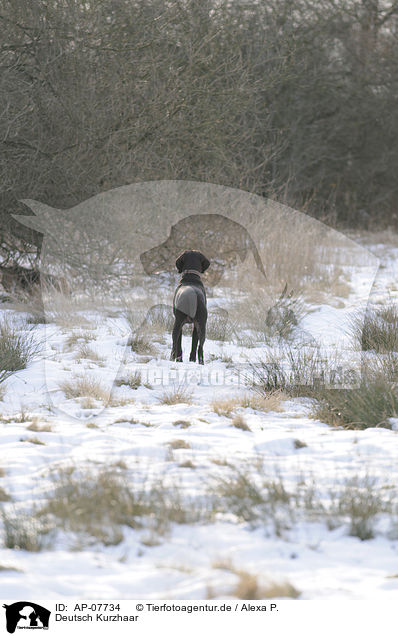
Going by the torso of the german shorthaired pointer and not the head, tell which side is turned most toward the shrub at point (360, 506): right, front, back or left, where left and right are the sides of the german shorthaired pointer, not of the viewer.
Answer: back

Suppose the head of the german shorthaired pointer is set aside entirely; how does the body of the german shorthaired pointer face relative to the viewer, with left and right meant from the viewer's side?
facing away from the viewer

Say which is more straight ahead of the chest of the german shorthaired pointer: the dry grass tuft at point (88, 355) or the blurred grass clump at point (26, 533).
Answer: the dry grass tuft

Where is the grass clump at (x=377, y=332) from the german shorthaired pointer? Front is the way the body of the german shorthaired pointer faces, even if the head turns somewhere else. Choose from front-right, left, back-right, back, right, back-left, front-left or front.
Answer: front-right

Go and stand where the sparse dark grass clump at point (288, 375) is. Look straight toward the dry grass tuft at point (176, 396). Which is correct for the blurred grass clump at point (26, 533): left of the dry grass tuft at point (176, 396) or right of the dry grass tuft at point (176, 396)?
left

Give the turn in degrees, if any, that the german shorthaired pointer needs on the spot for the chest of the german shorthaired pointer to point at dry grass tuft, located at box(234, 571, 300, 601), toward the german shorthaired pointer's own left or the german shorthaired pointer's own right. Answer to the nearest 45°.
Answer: approximately 180°

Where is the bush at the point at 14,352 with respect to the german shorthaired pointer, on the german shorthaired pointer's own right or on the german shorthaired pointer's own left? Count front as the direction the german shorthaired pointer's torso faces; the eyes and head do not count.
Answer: on the german shorthaired pointer's own left

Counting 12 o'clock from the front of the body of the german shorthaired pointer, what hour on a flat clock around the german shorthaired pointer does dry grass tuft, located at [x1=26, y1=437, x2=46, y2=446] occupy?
The dry grass tuft is roughly at 7 o'clock from the german shorthaired pointer.

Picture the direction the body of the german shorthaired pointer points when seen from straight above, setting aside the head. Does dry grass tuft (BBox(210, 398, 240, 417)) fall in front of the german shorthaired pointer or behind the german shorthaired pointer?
behind

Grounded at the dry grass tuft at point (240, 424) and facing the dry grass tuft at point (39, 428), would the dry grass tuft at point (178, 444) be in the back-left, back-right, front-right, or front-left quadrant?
front-left

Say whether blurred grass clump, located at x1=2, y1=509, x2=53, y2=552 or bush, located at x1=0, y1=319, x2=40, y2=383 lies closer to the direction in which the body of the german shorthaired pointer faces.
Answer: the bush

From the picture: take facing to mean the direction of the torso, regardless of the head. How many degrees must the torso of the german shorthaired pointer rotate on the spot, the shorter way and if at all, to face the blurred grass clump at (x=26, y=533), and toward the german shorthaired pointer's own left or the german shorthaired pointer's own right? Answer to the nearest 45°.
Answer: approximately 180°
